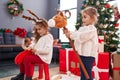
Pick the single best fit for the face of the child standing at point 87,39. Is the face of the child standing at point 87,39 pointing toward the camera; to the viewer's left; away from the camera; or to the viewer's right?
to the viewer's left

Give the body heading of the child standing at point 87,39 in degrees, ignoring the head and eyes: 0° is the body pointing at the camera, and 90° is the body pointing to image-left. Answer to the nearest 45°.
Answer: approximately 90°

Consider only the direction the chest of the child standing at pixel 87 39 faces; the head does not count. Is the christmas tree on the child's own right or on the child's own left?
on the child's own right
